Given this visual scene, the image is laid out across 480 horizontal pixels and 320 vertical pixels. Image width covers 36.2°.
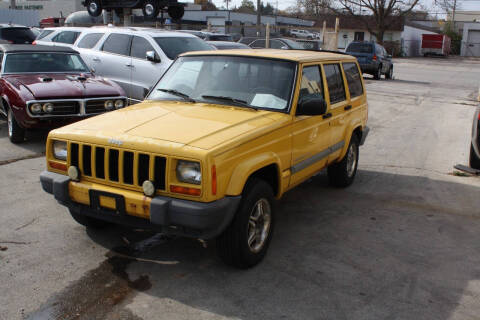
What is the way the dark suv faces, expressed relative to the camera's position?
facing away from the viewer and to the right of the viewer

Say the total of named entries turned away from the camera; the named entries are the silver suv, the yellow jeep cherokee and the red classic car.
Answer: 0

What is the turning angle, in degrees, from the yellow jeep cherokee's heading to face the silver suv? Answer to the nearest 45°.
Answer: approximately 135° to its right

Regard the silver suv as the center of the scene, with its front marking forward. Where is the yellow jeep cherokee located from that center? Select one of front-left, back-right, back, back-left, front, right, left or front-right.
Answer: front-right

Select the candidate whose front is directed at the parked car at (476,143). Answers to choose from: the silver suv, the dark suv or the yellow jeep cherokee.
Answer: the silver suv

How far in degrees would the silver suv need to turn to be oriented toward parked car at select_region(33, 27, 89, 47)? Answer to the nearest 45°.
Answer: approximately 180°

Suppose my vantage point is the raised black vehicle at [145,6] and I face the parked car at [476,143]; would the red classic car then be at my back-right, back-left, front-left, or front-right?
front-right

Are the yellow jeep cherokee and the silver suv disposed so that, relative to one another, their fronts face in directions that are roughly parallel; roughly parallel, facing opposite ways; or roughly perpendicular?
roughly perpendicular

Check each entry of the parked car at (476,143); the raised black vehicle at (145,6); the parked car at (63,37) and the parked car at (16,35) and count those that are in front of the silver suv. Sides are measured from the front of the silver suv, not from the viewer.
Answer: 1

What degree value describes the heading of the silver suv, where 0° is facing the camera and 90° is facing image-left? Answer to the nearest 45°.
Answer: approximately 315°

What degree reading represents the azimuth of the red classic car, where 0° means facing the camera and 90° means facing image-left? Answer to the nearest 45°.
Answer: approximately 315°

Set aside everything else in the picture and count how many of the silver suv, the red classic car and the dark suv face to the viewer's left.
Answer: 0

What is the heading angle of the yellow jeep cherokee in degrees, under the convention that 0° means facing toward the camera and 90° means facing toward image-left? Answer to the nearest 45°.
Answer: approximately 45°

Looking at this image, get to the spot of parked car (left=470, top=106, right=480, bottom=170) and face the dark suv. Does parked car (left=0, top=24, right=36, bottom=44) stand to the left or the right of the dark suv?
left

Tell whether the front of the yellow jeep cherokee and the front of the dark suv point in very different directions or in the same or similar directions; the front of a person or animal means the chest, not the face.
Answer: very different directions
